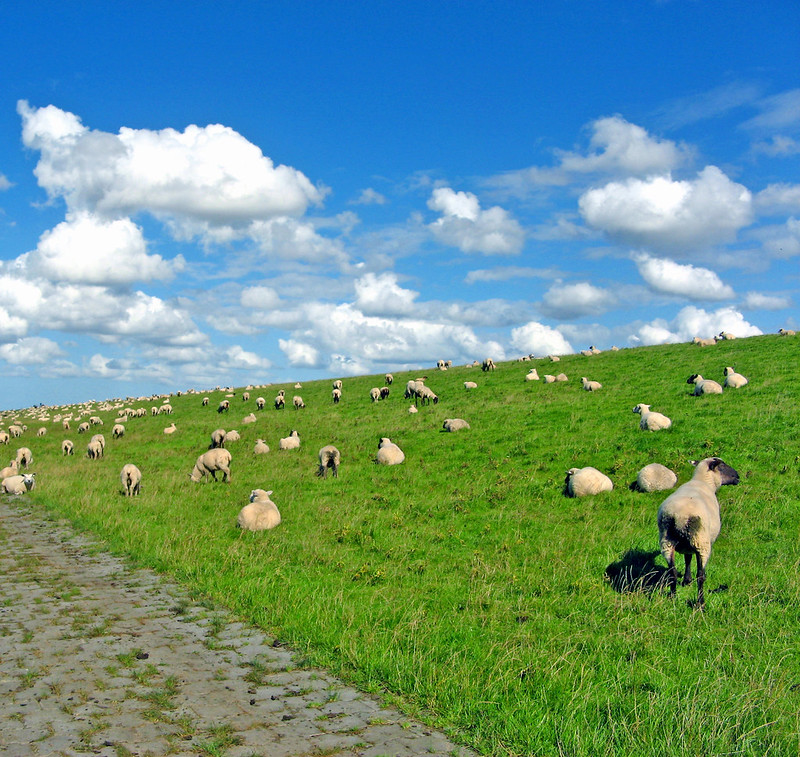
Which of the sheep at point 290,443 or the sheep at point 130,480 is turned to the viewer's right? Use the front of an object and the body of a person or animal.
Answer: the sheep at point 290,443

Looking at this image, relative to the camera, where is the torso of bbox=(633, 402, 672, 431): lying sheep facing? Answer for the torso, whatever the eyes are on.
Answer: to the viewer's left

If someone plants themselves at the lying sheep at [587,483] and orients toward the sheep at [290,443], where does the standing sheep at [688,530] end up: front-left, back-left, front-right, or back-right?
back-left

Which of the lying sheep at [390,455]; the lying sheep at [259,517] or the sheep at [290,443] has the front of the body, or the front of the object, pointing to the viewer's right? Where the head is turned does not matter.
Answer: the sheep

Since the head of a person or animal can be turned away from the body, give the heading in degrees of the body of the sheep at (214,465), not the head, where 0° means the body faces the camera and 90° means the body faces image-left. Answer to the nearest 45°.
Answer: approximately 90°

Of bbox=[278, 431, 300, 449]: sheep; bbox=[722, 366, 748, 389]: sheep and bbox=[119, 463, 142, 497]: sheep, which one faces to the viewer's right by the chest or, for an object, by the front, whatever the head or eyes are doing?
bbox=[278, 431, 300, 449]: sheep

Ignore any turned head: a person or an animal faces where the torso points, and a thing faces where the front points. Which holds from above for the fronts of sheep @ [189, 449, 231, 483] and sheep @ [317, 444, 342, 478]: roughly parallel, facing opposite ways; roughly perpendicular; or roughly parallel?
roughly perpendicular

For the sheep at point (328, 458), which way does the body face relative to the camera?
away from the camera

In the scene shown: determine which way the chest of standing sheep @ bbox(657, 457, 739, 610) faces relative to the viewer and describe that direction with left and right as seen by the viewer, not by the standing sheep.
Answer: facing away from the viewer and to the right of the viewer

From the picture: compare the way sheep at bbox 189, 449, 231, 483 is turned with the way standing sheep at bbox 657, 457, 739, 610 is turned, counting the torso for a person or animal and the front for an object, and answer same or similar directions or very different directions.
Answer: very different directions
